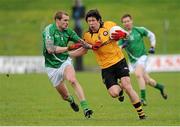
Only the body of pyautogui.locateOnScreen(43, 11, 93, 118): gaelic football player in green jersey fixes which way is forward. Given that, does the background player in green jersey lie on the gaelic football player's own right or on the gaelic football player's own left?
on the gaelic football player's own left
